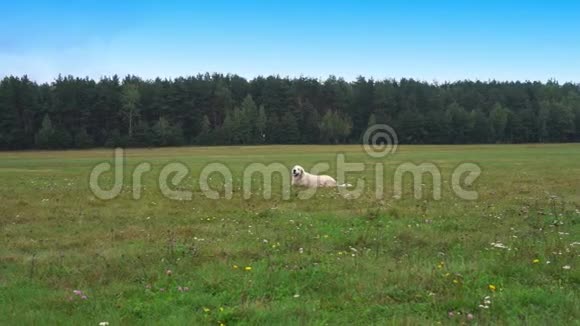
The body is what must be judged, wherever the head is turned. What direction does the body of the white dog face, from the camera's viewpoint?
to the viewer's left
